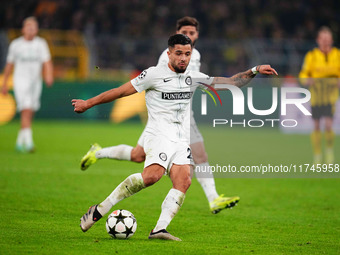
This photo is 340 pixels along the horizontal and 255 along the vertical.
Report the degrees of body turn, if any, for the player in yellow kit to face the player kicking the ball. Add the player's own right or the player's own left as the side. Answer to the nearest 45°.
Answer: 0° — they already face them

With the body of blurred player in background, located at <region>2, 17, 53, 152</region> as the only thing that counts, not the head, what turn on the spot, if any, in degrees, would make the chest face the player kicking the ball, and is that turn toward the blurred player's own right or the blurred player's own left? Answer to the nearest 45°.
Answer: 0° — they already face them

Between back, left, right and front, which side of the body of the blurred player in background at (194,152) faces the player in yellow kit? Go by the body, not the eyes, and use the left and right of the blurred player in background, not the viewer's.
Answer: left

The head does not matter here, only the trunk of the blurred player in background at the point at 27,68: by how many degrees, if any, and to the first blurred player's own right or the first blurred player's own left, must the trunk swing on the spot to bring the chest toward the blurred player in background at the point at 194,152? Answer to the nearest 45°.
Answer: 0° — they already face them

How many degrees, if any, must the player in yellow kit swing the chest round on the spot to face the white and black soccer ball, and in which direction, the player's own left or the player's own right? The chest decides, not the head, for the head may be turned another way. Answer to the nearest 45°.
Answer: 0° — they already face it

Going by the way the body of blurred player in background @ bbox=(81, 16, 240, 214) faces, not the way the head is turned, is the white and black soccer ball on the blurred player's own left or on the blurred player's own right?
on the blurred player's own right

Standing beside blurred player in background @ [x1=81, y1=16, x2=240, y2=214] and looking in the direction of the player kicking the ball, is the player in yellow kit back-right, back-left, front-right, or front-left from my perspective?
back-left

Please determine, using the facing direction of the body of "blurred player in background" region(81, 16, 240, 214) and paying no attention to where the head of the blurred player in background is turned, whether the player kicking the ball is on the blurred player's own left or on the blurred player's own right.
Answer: on the blurred player's own right

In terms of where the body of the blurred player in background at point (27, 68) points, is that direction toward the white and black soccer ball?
yes

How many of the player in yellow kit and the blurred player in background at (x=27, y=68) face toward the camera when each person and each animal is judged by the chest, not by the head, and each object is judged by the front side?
2
